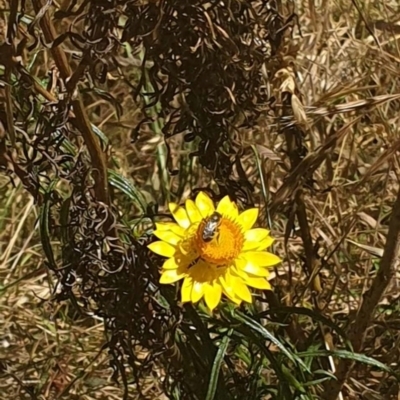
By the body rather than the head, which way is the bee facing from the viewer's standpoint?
away from the camera
